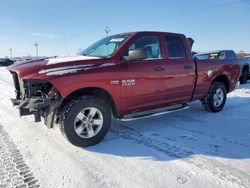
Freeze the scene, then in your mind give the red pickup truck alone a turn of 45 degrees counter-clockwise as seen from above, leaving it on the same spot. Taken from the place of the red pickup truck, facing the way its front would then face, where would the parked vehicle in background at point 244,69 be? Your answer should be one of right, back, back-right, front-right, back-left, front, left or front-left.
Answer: back-left

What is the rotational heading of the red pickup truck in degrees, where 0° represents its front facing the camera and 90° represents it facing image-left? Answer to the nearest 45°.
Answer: approximately 45°
